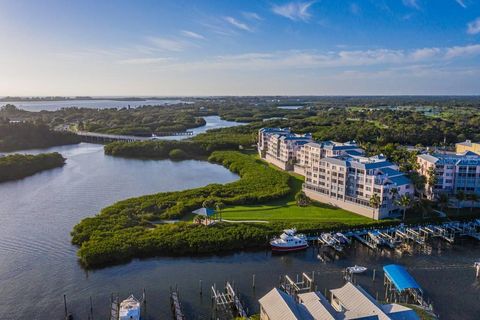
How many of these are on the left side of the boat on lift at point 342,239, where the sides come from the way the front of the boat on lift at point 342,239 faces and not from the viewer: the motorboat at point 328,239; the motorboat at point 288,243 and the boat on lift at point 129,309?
3

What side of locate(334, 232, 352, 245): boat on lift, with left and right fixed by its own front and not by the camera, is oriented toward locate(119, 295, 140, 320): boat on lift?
left

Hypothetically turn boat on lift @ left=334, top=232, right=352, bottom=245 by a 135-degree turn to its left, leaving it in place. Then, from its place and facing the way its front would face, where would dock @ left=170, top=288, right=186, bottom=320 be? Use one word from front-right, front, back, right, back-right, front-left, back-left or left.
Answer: front-right

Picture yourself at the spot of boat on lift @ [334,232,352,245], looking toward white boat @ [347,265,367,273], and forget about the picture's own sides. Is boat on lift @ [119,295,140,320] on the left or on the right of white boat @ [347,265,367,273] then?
right

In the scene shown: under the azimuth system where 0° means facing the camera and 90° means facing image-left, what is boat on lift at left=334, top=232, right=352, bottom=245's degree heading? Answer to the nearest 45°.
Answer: approximately 135°

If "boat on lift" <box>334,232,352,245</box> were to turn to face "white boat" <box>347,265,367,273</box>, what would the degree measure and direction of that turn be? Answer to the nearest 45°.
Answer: approximately 135° to its left

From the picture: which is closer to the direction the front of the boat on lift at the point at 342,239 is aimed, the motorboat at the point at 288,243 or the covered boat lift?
the motorboat

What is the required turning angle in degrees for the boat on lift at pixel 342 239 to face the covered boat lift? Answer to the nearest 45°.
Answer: approximately 180°
